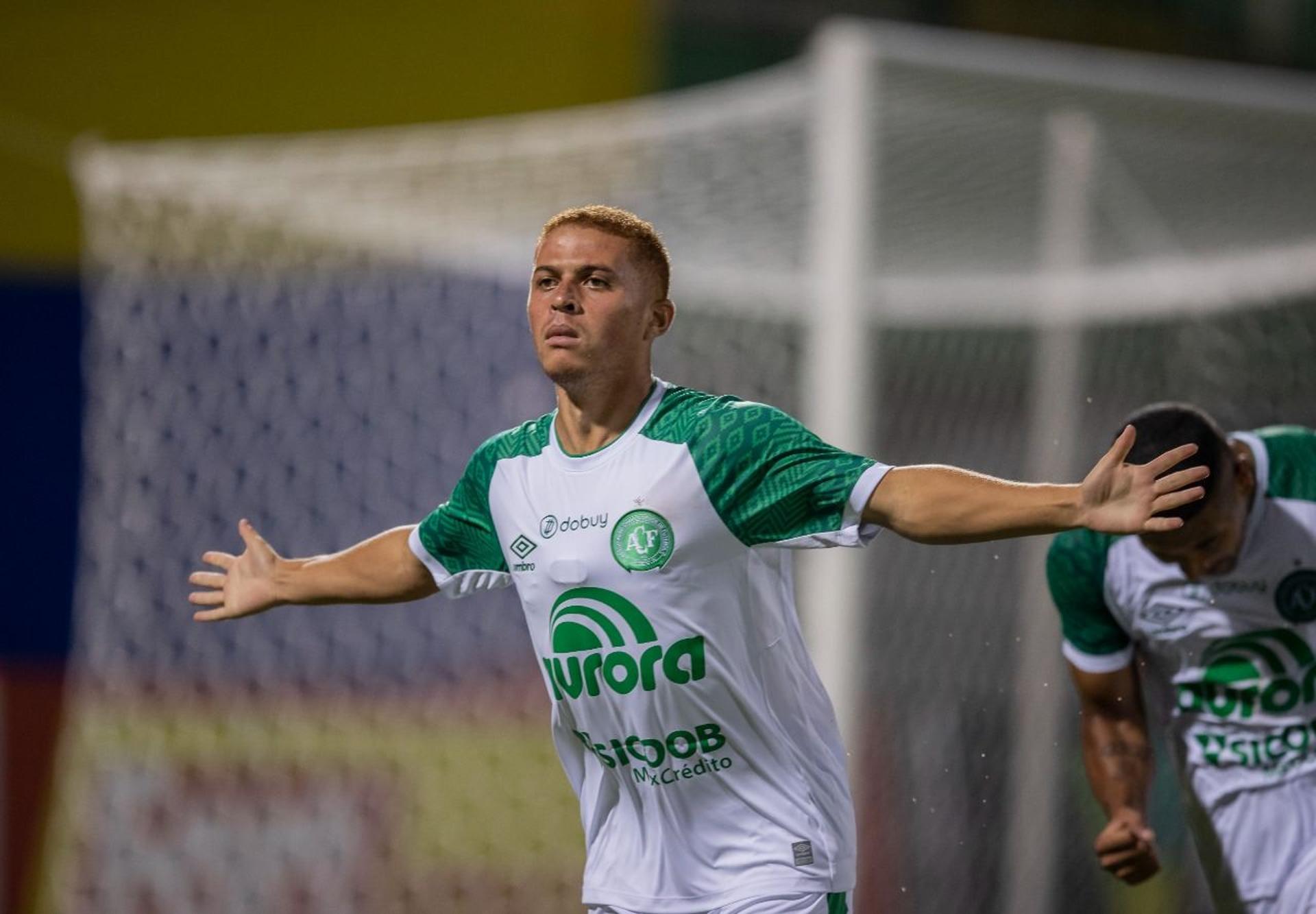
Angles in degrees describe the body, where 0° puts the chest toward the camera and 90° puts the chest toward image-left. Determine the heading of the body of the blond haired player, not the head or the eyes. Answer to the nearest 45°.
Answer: approximately 45°

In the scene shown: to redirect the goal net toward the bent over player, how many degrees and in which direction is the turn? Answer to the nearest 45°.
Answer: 0° — it already faces them

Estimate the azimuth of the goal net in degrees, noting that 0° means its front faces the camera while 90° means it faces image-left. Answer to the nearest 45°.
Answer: approximately 315°

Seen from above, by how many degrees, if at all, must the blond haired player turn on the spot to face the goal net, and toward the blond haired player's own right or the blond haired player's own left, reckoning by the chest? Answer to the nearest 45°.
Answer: approximately 135° to the blond haired player's own right
